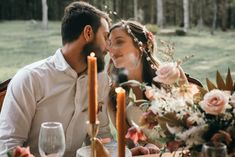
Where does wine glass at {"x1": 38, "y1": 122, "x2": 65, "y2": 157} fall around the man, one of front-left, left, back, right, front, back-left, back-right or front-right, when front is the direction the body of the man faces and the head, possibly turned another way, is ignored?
front-right

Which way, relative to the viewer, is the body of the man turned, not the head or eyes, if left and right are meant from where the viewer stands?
facing the viewer and to the right of the viewer

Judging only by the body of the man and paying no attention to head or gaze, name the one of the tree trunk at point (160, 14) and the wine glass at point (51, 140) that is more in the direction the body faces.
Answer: the wine glass

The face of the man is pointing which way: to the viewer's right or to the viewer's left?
to the viewer's right

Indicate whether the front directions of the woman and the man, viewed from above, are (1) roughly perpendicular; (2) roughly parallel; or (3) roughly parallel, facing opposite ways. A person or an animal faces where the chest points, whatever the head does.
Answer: roughly perpendicular

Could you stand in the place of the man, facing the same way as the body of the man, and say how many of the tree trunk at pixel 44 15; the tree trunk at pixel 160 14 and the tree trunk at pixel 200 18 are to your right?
0

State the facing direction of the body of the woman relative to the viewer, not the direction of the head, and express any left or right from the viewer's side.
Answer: facing the viewer and to the left of the viewer

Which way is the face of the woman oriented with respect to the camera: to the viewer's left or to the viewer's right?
to the viewer's left

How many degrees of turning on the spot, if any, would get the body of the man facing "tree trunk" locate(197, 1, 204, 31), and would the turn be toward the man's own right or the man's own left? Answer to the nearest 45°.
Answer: approximately 90° to the man's own left

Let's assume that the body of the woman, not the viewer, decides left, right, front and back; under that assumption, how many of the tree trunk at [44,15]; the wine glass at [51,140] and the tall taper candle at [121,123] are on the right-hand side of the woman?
1

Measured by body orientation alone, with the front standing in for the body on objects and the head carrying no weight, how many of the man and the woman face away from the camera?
0

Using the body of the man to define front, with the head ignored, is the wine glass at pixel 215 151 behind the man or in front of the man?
in front

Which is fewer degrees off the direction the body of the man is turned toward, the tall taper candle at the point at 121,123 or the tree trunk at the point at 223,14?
the tall taper candle

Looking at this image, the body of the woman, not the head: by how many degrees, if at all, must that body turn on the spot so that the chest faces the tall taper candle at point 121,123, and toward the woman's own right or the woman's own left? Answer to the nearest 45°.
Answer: approximately 45° to the woman's own left
